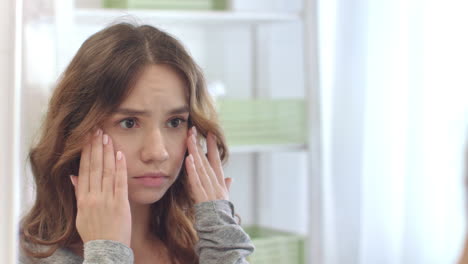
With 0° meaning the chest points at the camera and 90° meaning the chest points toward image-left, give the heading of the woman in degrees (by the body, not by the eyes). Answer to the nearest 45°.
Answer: approximately 315°

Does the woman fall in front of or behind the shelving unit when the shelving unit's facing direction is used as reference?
in front

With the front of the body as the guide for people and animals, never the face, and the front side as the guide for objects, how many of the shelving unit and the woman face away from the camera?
0

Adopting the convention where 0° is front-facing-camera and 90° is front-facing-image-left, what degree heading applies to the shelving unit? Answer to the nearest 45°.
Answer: approximately 0°

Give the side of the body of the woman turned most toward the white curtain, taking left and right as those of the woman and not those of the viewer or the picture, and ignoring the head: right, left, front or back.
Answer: left

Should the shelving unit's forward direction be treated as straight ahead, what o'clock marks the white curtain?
The white curtain is roughly at 9 o'clock from the shelving unit.
